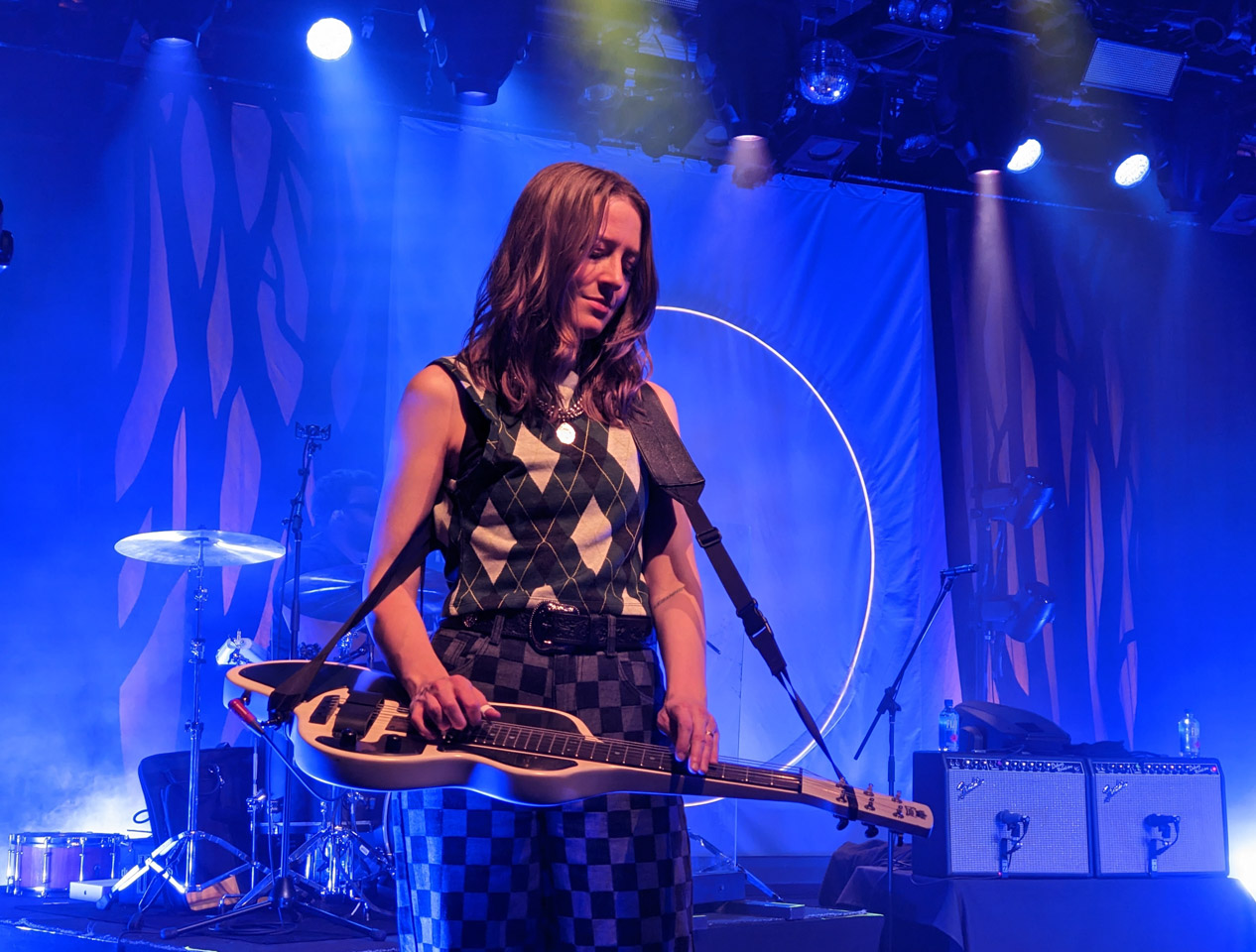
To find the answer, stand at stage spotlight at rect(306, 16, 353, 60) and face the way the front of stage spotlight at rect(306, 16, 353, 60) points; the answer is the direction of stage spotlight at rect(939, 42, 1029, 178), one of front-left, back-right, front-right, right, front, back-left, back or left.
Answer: left

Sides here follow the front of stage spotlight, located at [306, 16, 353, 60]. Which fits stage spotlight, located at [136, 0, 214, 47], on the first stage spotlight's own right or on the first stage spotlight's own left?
on the first stage spotlight's own right
